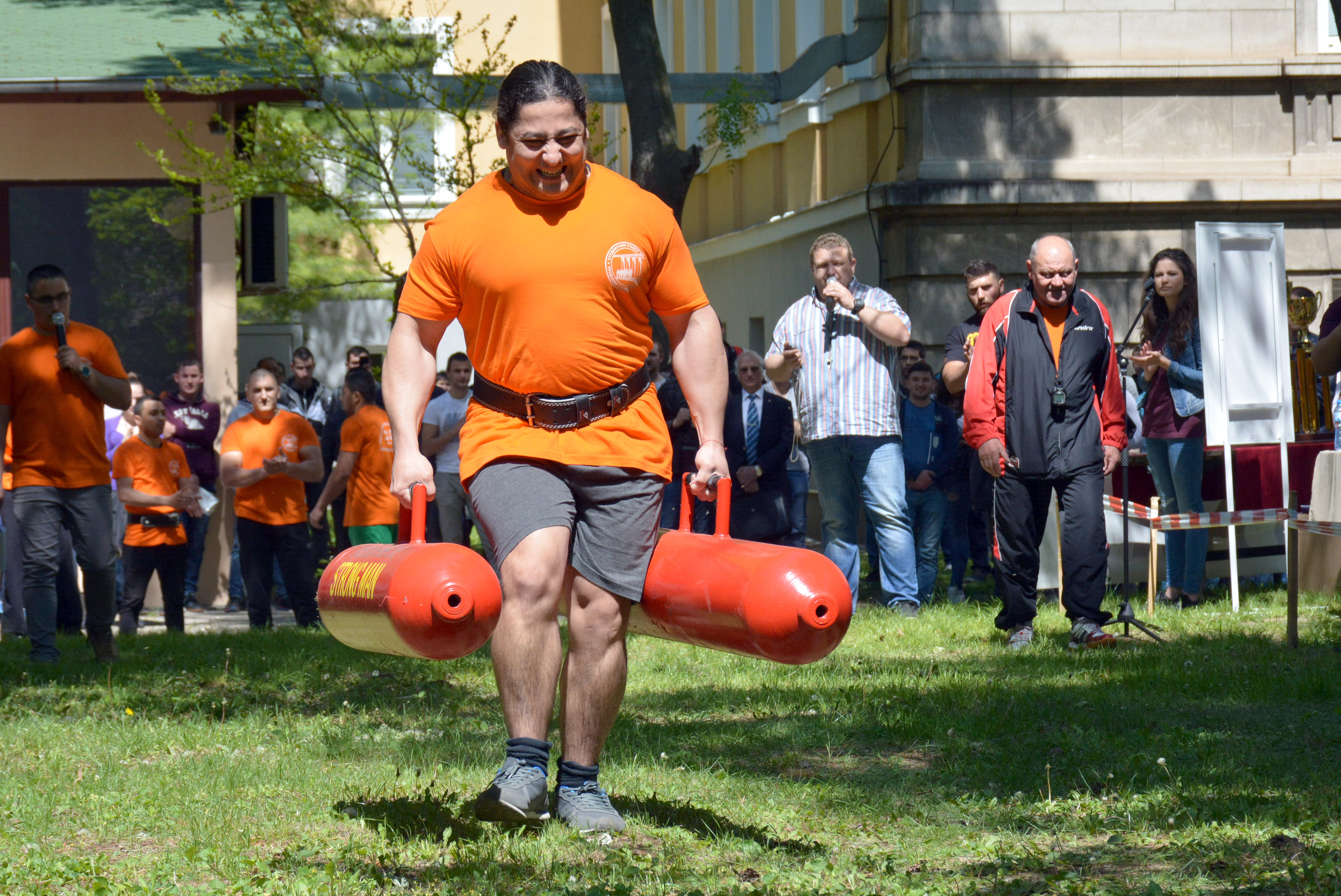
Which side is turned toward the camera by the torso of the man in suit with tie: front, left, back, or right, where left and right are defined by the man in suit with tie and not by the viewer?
front

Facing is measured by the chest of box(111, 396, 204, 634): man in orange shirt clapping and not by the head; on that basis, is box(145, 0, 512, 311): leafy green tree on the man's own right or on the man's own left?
on the man's own left

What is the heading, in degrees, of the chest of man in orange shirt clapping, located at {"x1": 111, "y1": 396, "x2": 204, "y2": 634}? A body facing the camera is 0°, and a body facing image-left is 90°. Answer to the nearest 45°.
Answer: approximately 315°

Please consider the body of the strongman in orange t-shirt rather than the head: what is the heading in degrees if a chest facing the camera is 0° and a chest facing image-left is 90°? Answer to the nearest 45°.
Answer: approximately 0°

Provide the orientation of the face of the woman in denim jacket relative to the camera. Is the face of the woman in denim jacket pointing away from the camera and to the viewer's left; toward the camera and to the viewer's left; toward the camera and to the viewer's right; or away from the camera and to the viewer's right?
toward the camera and to the viewer's left

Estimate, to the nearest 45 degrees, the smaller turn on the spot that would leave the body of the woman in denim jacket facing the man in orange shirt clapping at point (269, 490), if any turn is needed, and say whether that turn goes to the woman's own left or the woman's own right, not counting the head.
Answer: approximately 45° to the woman's own right

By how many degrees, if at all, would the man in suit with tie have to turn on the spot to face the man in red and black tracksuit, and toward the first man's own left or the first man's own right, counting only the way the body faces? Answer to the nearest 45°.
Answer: approximately 45° to the first man's own left

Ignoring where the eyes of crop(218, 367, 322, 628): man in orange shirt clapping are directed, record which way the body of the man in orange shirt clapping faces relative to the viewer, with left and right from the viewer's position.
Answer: facing the viewer

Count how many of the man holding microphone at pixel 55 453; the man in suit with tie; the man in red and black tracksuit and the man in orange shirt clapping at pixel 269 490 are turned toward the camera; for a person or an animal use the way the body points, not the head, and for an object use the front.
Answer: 4

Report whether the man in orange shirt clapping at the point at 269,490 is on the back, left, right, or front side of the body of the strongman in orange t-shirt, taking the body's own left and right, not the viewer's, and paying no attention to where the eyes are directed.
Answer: back
